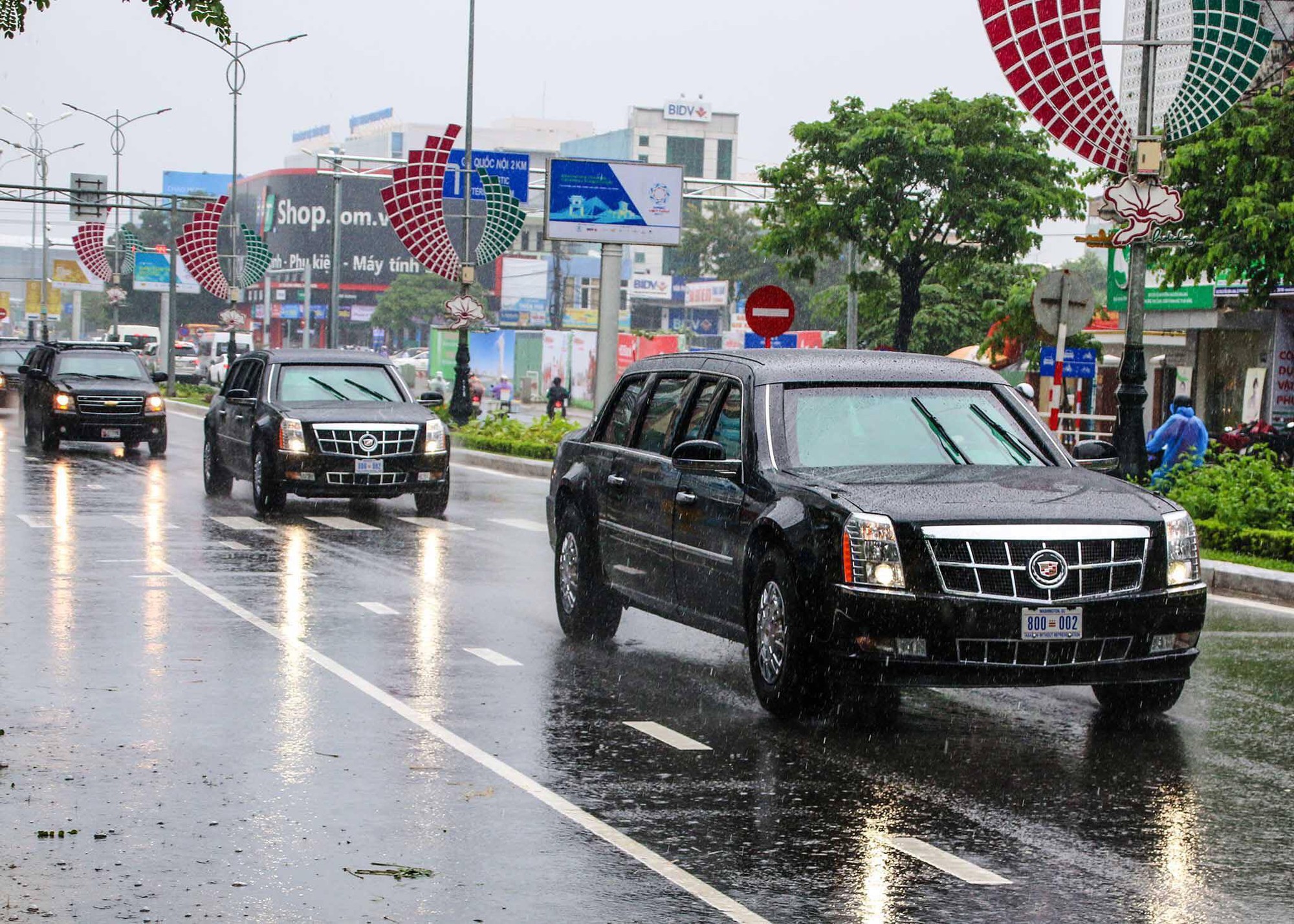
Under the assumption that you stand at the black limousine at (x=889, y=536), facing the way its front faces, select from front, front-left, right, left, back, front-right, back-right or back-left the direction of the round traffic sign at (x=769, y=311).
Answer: back-left

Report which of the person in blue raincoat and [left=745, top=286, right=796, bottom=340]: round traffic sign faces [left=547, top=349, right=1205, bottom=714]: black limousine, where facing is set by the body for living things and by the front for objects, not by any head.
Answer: the round traffic sign

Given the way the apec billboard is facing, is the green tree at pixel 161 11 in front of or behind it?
in front

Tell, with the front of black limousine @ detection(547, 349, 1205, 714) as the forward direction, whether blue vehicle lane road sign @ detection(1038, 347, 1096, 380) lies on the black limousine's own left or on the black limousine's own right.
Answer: on the black limousine's own left

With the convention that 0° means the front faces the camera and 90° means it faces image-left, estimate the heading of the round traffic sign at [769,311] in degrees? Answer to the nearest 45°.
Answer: approximately 0°

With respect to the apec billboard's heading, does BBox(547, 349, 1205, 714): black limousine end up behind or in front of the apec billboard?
in front

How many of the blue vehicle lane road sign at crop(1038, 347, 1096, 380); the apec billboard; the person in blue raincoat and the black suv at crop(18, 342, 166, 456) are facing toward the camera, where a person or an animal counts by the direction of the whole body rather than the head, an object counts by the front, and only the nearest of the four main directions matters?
3
